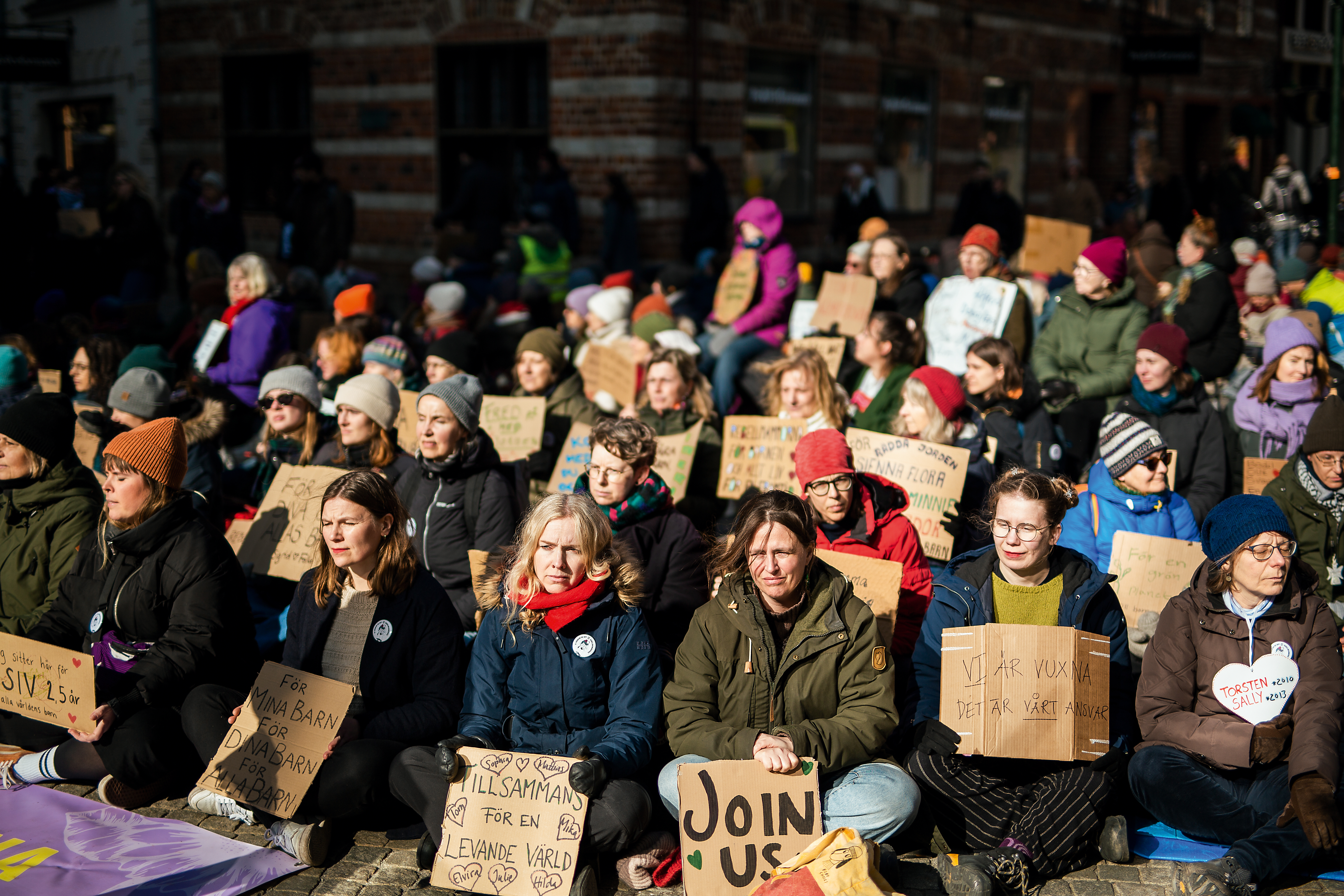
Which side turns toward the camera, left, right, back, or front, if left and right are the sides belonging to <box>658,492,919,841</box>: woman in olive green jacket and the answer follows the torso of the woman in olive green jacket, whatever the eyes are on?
front

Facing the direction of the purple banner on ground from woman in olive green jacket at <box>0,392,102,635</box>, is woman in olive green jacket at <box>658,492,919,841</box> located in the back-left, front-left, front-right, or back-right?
front-left

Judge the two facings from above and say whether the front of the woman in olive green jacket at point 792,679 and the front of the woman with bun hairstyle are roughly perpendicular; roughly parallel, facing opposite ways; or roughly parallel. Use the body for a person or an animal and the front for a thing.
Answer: roughly parallel

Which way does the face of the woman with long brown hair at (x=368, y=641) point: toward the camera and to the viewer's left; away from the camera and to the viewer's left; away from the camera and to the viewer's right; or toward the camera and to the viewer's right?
toward the camera and to the viewer's left

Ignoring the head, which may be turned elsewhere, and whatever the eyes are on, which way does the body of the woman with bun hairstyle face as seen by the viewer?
toward the camera

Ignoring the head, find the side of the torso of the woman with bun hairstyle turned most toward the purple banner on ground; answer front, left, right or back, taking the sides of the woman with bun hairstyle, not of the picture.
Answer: right

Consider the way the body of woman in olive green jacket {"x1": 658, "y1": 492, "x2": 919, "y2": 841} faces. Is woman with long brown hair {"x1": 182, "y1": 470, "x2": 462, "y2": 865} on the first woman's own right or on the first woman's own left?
on the first woman's own right

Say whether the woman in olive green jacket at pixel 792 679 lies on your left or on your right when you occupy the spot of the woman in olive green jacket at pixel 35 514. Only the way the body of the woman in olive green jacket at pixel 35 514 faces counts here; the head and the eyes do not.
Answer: on your left

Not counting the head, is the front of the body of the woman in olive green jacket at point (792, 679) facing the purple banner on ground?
no

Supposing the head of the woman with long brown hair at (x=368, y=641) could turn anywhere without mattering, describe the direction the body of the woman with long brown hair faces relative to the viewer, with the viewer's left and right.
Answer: facing the viewer and to the left of the viewer

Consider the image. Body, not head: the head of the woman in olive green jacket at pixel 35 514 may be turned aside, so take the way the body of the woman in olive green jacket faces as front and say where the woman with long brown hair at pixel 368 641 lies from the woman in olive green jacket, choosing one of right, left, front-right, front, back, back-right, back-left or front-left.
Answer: left

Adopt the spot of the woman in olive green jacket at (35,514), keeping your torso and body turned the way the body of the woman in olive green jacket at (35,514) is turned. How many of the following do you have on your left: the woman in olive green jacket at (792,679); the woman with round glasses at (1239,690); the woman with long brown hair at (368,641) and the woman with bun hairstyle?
4

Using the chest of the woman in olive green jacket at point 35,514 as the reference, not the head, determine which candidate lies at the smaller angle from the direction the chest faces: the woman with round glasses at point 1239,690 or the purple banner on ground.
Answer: the purple banner on ground

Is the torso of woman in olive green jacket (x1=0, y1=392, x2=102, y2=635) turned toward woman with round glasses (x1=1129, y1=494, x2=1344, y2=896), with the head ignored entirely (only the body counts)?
no

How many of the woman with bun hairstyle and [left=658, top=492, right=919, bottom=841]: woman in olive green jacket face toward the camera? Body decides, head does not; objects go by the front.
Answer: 2
